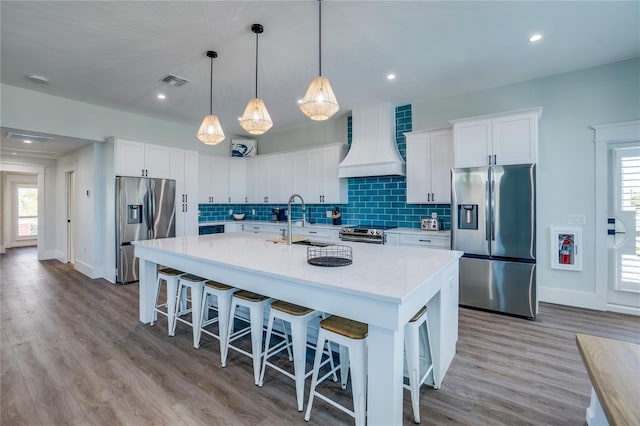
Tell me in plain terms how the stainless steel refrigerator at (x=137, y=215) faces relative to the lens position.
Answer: facing the viewer and to the right of the viewer

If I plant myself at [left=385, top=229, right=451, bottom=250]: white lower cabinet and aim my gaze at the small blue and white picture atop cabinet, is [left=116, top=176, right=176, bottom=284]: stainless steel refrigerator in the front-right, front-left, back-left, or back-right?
front-left

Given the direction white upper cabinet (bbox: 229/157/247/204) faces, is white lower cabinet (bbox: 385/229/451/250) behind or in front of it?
in front

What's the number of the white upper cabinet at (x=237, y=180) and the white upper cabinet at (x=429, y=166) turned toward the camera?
2

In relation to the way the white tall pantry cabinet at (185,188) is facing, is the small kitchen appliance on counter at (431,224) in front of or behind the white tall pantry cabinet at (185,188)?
in front

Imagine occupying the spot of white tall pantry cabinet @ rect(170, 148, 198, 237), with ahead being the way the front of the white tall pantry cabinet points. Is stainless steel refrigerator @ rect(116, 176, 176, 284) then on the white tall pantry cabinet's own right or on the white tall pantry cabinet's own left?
on the white tall pantry cabinet's own right

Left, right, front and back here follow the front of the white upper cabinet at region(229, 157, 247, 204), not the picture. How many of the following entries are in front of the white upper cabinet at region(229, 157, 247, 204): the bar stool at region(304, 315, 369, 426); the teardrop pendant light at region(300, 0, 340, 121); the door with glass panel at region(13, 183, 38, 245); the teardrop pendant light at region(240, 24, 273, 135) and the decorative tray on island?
4

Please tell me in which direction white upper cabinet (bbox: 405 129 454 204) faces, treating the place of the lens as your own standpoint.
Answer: facing the viewer

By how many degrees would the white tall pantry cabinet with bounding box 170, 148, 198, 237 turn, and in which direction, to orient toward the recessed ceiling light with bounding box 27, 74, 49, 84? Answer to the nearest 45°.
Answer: approximately 90° to its right

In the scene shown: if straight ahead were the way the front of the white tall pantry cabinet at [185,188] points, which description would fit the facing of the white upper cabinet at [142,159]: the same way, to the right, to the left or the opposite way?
the same way

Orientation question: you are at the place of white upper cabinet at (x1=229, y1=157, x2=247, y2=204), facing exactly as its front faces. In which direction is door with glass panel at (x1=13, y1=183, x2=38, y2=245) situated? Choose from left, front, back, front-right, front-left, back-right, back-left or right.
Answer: back-right

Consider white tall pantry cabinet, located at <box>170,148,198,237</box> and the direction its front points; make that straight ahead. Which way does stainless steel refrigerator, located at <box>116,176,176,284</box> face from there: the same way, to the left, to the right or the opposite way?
the same way

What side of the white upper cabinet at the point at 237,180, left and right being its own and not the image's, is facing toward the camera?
front

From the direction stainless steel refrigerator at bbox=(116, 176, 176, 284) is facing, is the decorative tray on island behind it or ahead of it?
ahead

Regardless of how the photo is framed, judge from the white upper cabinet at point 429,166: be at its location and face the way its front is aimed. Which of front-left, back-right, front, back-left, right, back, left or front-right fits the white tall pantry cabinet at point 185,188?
right

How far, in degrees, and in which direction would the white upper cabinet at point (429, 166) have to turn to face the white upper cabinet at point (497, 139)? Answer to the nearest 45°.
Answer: approximately 45° to its left

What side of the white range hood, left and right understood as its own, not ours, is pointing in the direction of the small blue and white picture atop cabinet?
right
